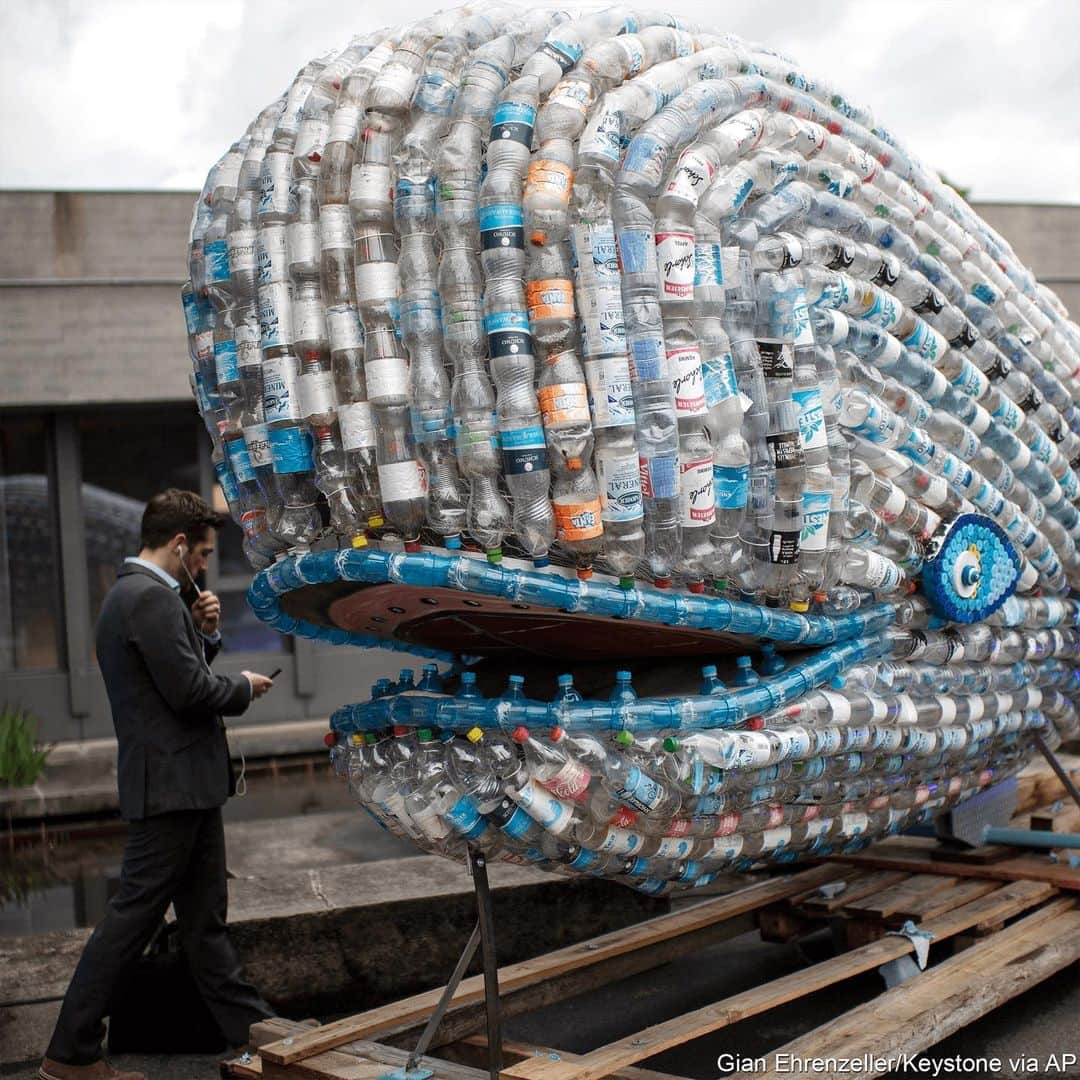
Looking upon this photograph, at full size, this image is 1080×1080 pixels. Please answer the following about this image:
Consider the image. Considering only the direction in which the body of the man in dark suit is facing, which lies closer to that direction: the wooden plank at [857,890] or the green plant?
the wooden plank

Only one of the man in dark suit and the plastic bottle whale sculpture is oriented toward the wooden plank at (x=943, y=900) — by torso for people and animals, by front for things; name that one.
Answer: the man in dark suit

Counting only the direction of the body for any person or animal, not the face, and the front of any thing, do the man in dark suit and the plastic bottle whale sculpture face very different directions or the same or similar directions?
very different directions

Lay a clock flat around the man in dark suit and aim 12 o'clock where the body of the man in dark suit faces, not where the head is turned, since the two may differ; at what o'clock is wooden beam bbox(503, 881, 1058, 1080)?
The wooden beam is roughly at 1 o'clock from the man in dark suit.

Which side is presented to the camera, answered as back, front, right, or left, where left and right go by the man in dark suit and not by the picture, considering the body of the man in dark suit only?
right

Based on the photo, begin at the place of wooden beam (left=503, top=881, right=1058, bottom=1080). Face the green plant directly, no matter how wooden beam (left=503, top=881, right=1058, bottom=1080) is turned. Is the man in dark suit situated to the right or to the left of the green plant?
left

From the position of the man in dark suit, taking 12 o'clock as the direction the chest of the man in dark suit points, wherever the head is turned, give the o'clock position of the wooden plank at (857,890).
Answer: The wooden plank is roughly at 12 o'clock from the man in dark suit.

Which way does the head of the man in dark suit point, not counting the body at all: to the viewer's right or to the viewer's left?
to the viewer's right
